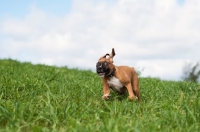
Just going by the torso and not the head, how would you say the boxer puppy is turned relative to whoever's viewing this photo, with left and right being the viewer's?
facing the viewer and to the left of the viewer
